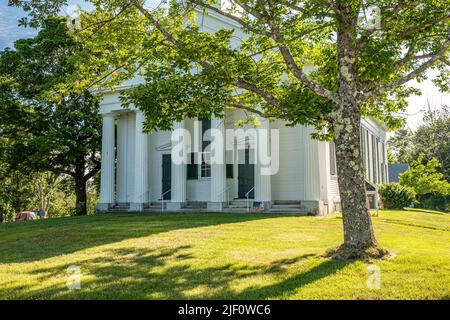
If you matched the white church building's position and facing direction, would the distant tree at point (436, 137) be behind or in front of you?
behind

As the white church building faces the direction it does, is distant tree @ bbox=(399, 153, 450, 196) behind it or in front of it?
behind

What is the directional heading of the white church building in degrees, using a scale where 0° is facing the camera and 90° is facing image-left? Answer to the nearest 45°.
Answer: approximately 45°

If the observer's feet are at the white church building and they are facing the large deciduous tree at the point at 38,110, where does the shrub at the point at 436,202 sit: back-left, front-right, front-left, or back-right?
back-right

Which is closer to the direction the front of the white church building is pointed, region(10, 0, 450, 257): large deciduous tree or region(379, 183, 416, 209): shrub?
the large deciduous tree

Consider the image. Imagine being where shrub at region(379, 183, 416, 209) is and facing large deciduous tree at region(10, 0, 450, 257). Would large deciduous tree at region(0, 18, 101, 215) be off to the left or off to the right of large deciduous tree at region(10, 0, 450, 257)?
right

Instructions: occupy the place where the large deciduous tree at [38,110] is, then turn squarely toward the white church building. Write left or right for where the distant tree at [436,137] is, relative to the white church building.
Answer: left

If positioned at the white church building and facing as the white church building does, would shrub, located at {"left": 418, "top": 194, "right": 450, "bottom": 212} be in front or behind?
behind

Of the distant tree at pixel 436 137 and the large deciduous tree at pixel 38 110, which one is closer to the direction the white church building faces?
the large deciduous tree

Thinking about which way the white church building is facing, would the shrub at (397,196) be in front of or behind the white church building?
behind

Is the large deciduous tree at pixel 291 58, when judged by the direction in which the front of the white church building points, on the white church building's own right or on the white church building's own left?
on the white church building's own left

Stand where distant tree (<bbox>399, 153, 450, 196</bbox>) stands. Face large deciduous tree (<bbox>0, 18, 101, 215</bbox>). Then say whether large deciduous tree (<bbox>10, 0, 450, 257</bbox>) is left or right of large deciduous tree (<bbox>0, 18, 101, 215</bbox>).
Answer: left

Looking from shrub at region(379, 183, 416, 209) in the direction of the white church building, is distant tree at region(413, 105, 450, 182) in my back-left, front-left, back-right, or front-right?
back-right
